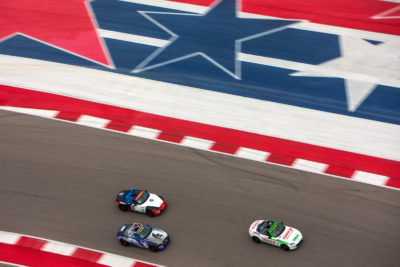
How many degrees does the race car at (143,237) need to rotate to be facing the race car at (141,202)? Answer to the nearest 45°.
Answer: approximately 135° to its left

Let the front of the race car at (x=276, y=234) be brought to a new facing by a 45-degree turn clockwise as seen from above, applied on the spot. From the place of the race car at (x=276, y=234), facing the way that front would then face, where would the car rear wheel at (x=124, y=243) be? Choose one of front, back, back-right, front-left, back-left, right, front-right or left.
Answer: right

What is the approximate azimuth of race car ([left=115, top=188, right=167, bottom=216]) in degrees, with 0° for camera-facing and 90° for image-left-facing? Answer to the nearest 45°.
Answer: approximately 315°

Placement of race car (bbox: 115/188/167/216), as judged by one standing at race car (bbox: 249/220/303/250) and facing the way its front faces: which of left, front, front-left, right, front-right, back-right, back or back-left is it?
back-right

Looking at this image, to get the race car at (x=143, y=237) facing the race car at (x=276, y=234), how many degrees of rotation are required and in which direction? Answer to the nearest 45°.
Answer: approximately 45° to its left

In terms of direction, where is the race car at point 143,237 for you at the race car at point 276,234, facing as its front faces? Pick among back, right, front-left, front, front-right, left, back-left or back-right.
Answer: back-right

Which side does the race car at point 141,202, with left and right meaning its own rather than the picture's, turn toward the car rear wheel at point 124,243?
right
